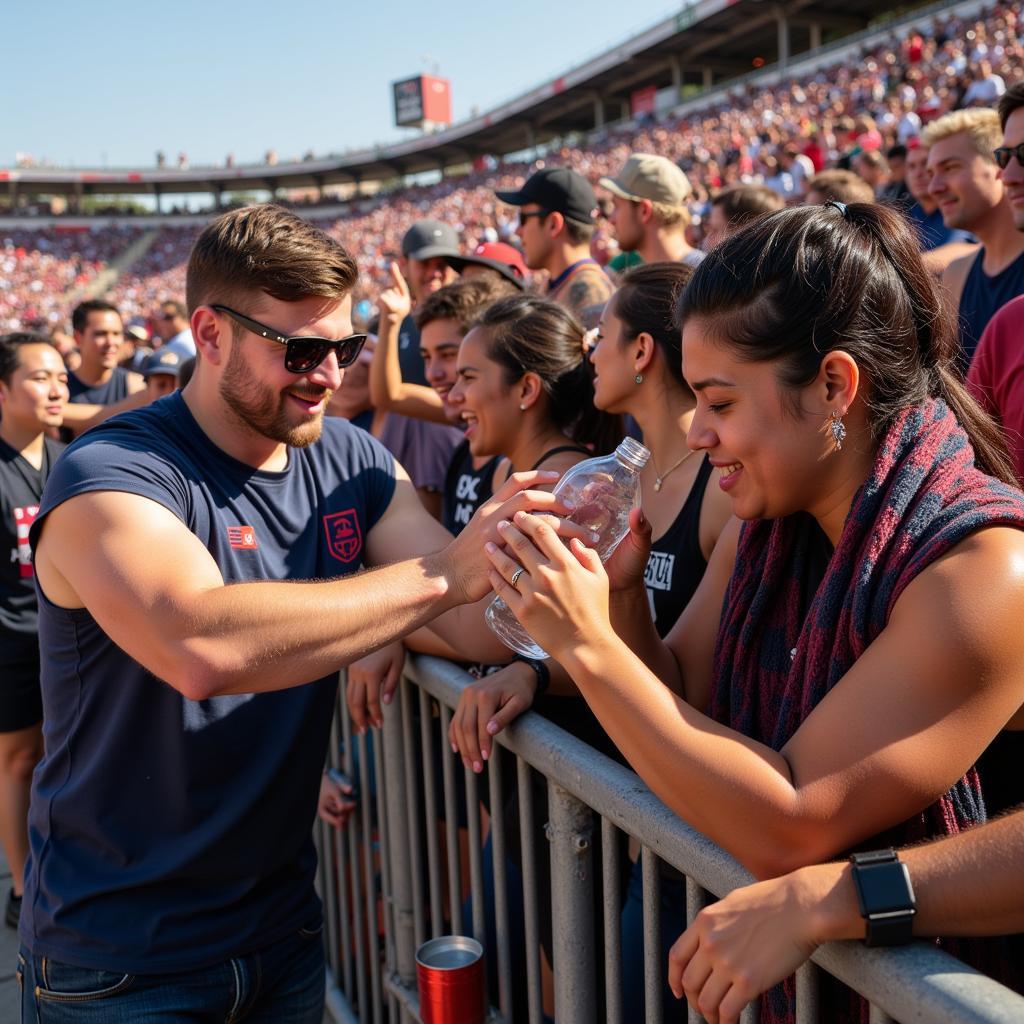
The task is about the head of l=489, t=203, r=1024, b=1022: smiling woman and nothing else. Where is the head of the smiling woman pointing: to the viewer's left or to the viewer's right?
to the viewer's left

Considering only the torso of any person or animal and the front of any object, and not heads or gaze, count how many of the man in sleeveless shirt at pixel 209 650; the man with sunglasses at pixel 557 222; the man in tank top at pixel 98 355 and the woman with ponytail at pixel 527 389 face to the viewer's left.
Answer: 2

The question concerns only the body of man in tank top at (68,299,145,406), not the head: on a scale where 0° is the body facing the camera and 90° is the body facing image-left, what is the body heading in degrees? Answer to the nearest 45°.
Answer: approximately 315°

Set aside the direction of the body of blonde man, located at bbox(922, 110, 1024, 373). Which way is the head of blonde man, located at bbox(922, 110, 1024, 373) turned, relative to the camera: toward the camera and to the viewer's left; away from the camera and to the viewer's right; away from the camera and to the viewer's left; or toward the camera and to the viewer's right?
toward the camera and to the viewer's left

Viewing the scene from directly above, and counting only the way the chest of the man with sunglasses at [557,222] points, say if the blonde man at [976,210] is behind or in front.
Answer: behind

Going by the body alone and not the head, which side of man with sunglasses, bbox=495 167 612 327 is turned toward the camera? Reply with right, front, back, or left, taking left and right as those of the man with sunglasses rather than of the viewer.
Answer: left

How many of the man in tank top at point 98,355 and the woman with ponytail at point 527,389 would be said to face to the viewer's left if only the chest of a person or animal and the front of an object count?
1

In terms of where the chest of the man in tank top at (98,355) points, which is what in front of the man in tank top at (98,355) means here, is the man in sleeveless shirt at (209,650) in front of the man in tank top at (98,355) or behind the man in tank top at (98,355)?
in front

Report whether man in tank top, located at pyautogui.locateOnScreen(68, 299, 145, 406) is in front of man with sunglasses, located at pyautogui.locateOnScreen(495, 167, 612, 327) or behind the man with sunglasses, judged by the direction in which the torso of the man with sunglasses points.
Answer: in front

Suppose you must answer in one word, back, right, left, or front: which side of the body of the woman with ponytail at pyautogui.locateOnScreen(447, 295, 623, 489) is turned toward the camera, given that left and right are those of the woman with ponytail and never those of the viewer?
left

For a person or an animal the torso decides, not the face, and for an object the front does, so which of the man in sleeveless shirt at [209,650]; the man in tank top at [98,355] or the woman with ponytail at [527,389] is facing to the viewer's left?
the woman with ponytail

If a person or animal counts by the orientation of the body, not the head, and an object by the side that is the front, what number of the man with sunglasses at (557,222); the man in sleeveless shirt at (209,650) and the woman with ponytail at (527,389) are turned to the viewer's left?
2
